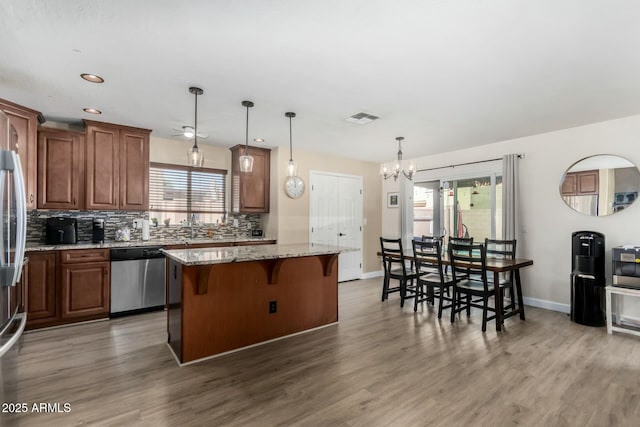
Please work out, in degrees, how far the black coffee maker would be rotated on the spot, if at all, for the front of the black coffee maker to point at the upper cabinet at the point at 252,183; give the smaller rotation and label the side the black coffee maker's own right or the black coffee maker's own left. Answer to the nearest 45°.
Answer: approximately 90° to the black coffee maker's own left

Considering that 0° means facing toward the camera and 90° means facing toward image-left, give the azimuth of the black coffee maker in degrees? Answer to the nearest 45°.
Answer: approximately 0°

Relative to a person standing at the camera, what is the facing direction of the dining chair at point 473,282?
facing away from the viewer and to the right of the viewer

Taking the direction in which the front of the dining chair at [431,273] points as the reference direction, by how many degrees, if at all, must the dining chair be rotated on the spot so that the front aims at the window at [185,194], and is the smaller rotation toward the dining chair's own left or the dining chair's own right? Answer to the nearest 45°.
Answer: approximately 135° to the dining chair's own left

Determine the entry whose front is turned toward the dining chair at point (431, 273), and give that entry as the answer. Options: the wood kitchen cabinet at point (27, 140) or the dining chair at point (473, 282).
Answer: the wood kitchen cabinet

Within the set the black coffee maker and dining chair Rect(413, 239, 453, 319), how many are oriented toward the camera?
1

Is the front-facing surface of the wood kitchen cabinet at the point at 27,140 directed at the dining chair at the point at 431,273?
yes

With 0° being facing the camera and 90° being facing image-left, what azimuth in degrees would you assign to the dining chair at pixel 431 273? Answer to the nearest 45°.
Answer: approximately 225°

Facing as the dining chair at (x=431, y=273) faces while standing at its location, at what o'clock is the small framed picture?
The small framed picture is roughly at 10 o'clock from the dining chair.
